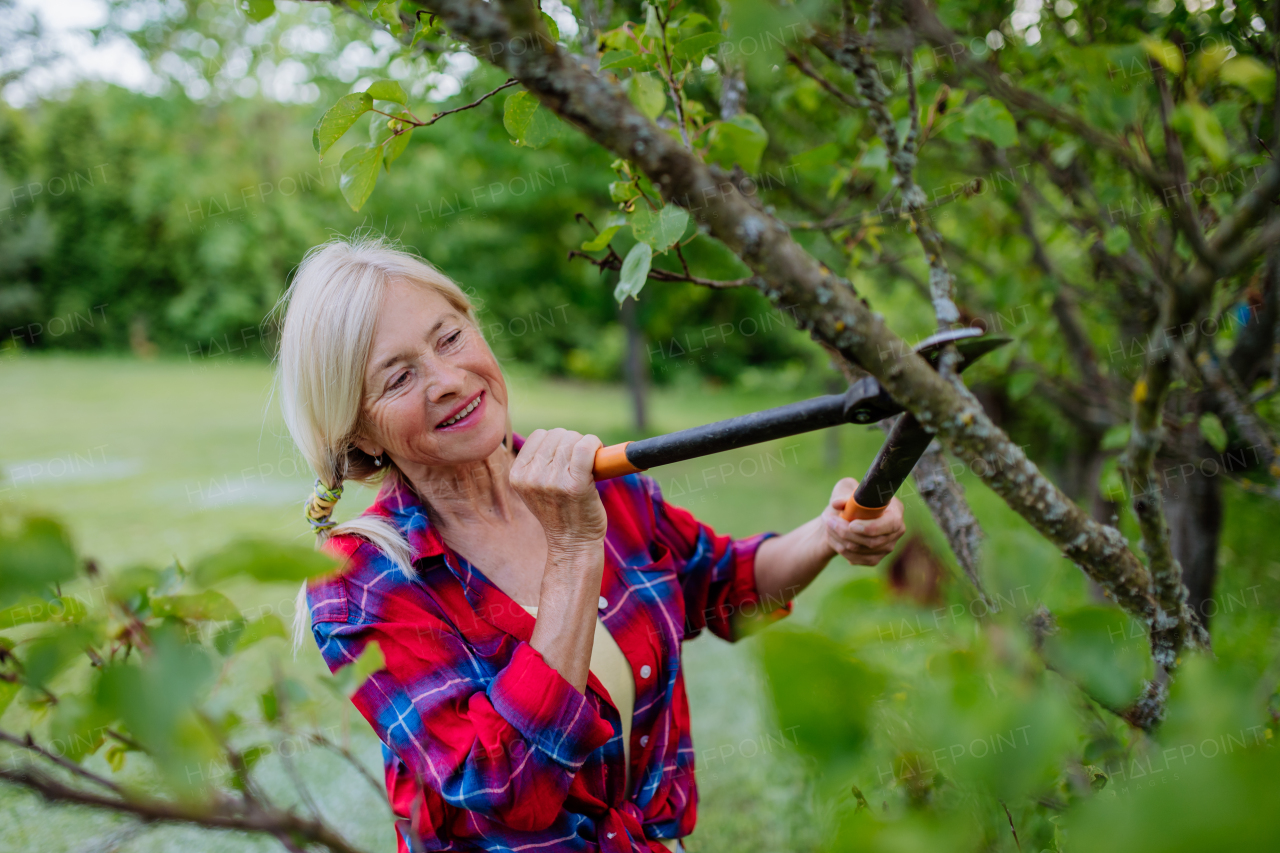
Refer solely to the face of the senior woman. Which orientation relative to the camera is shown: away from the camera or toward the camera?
toward the camera

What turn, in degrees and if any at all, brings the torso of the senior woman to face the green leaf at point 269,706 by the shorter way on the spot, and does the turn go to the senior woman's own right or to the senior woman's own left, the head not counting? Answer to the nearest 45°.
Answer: approximately 45° to the senior woman's own right

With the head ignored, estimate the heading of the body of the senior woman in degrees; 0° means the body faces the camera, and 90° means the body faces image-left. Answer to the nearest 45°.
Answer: approximately 315°
